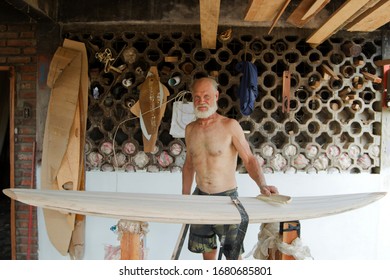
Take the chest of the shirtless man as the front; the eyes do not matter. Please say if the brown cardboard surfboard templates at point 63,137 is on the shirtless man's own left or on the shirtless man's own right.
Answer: on the shirtless man's own right

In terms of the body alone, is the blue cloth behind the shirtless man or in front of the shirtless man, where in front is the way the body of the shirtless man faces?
behind

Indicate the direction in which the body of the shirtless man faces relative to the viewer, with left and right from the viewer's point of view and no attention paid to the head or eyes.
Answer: facing the viewer and to the left of the viewer

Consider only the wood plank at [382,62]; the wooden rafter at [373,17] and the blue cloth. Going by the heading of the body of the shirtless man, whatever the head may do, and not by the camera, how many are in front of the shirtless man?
0

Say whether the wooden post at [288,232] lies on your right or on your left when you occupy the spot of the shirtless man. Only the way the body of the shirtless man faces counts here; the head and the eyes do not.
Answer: on your left

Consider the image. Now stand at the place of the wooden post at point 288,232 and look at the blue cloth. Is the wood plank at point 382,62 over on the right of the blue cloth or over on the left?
right

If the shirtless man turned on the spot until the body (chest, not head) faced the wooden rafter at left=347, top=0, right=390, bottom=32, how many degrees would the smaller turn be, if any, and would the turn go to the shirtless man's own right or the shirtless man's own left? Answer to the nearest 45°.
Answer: approximately 135° to the shirtless man's own left

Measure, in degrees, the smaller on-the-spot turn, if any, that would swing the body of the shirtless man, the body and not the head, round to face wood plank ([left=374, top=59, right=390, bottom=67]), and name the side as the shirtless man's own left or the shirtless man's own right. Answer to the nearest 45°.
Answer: approximately 180°
